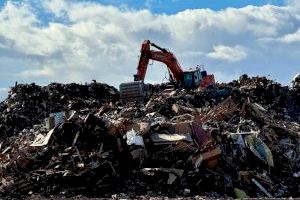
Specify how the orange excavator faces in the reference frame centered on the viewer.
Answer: facing the viewer and to the left of the viewer
